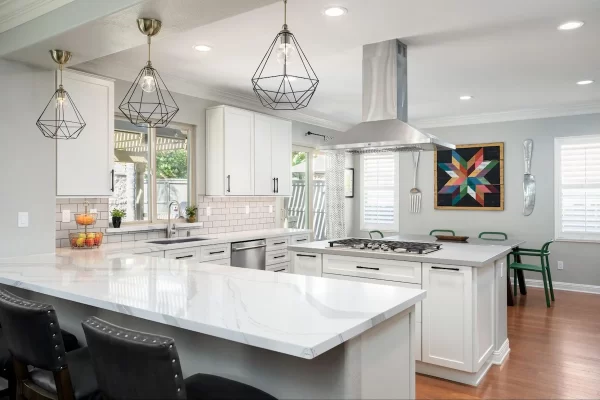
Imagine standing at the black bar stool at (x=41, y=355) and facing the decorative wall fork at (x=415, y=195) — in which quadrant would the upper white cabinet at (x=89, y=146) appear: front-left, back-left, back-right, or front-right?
front-left

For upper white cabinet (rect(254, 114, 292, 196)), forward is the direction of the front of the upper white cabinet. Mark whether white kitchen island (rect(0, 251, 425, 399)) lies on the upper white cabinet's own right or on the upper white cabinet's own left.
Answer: on the upper white cabinet's own right

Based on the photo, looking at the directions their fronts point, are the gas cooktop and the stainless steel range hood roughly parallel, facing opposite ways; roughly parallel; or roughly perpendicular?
roughly parallel

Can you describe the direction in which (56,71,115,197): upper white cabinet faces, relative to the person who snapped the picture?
facing the viewer and to the right of the viewer

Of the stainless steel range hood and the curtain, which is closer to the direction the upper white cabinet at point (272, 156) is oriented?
the stainless steel range hood

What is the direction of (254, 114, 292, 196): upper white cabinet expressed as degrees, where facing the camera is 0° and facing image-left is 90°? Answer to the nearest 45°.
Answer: approximately 315°

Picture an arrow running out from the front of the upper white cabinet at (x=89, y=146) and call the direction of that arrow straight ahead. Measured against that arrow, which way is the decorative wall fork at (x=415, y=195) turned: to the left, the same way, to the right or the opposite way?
to the right

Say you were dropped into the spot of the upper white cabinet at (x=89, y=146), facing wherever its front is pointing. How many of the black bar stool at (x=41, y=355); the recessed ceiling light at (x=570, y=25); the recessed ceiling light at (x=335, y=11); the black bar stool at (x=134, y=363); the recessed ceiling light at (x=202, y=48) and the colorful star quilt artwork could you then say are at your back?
0

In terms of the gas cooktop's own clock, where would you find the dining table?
The dining table is roughly at 6 o'clock from the gas cooktop.

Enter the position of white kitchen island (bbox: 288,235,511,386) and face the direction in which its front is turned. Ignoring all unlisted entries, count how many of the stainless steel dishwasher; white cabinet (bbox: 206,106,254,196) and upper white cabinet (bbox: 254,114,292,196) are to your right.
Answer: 3

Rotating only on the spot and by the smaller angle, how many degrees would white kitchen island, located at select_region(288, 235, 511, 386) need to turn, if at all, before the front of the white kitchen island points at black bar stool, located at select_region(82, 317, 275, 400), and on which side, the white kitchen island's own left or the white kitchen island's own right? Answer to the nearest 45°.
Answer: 0° — it already faces it

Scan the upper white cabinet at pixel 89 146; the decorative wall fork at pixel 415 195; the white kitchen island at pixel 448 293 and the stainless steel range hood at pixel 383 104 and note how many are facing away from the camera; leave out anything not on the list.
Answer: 0

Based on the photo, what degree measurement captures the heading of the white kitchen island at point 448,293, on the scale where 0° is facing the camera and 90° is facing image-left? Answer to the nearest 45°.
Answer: approximately 45°

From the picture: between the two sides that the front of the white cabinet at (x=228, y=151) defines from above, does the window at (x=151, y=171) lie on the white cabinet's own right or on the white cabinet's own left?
on the white cabinet's own right

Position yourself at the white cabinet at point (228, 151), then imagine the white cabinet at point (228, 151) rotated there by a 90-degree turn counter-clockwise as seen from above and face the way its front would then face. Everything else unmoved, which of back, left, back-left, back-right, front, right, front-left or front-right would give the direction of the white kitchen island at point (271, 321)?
back-right

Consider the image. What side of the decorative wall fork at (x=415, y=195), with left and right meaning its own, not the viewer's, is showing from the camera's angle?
front

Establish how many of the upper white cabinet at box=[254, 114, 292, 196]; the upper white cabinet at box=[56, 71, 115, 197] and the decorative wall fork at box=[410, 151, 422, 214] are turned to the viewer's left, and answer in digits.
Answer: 0
